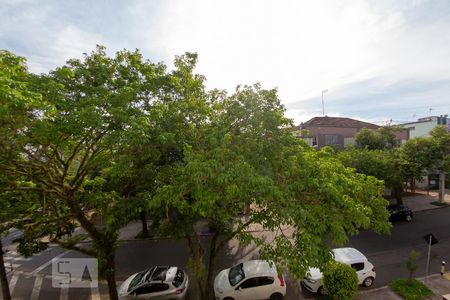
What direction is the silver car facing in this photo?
to the viewer's left
